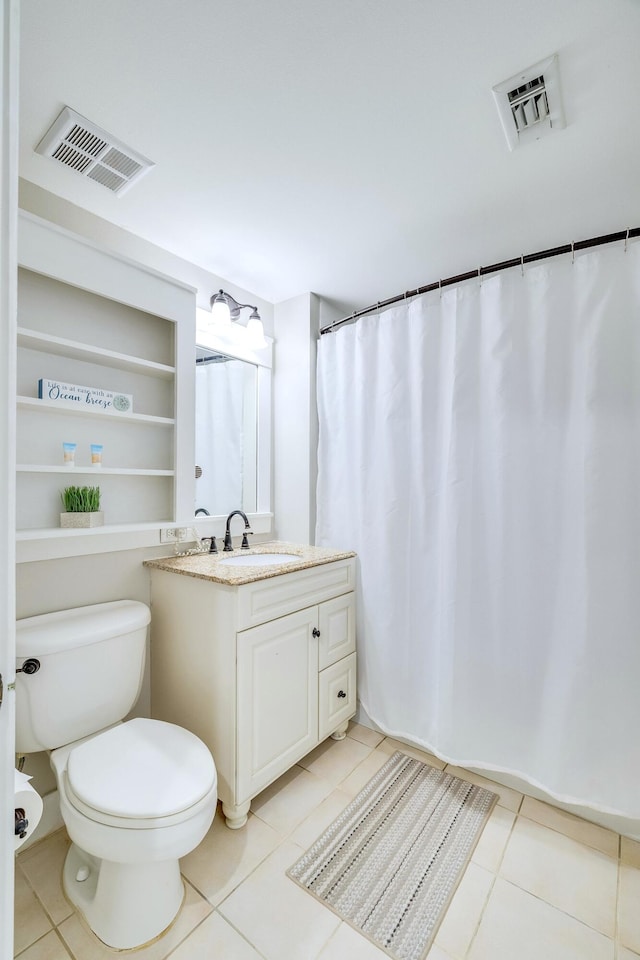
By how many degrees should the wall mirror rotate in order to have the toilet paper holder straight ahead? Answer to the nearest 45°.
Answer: approximately 45° to its right

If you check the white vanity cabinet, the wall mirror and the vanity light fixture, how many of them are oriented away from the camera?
0

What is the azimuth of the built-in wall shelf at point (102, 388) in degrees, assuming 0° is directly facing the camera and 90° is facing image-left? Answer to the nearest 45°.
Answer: approximately 315°

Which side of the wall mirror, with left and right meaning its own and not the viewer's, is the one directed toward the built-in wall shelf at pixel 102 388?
right

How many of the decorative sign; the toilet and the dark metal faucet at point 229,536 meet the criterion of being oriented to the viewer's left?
0

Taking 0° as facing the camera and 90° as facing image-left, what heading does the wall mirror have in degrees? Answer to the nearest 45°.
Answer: approximately 315°

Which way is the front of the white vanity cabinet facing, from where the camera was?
facing the viewer and to the right of the viewer

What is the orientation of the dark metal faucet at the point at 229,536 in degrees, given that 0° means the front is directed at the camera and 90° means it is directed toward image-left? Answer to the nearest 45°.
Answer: approximately 315°
